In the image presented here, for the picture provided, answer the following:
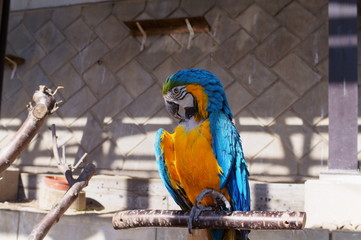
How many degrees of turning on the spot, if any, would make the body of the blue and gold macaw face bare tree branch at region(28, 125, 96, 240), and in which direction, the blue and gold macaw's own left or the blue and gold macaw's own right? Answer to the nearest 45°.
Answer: approximately 90° to the blue and gold macaw's own right

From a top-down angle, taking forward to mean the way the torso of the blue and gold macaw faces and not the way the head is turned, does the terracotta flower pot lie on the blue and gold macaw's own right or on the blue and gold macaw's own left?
on the blue and gold macaw's own right

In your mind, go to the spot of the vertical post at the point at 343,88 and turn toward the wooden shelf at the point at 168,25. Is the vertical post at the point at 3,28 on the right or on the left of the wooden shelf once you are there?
left

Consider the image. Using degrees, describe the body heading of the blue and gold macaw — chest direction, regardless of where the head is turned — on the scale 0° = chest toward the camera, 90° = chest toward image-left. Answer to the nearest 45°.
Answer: approximately 45°

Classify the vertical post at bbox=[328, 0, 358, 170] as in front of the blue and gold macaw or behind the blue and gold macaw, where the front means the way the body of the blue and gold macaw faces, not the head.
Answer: behind
